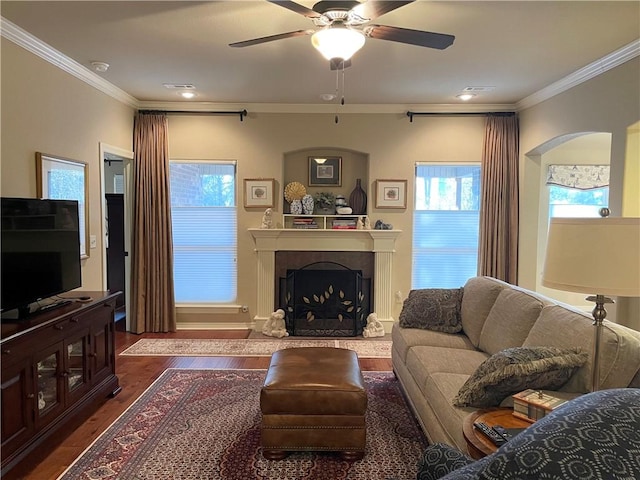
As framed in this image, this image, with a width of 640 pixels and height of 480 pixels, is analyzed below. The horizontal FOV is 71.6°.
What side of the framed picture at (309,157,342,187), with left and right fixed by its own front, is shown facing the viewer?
front

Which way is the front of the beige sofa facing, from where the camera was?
facing the viewer and to the left of the viewer

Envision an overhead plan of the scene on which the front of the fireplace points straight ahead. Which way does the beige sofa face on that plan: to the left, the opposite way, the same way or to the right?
to the right

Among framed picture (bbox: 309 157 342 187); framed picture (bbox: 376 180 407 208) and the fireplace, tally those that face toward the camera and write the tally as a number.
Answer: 3

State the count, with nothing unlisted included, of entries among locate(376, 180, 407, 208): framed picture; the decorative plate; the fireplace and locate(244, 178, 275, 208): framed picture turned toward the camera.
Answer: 4

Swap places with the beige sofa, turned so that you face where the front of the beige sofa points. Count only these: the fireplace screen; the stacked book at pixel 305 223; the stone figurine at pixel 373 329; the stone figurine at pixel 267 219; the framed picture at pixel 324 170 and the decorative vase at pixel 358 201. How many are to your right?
6

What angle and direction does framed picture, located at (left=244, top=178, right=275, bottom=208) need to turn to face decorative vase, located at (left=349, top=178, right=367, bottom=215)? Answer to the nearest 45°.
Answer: approximately 90° to its left

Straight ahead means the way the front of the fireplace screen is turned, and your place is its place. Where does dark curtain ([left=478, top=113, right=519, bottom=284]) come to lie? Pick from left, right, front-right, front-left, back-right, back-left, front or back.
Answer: left

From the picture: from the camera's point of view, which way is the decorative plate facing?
toward the camera

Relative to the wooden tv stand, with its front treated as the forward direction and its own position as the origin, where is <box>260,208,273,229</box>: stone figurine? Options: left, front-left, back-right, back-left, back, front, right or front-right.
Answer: left

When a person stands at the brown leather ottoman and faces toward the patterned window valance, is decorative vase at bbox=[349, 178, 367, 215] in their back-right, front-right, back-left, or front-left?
front-left

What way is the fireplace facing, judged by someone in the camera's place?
facing the viewer

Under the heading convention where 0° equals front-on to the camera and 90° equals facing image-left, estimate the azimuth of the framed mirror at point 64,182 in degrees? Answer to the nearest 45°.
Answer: approximately 315°

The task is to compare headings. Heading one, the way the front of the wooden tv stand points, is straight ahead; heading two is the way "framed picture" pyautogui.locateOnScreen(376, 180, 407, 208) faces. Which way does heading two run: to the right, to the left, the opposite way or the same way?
to the right

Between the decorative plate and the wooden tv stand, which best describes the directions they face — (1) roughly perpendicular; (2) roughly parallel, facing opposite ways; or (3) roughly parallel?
roughly perpendicular

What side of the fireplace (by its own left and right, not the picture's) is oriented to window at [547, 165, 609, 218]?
left

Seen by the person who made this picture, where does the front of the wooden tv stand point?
facing the viewer and to the right of the viewer

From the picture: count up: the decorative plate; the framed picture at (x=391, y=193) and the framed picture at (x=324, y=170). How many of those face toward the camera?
3

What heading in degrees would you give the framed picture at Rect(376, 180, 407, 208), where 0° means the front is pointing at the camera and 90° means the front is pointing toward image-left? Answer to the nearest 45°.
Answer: approximately 0°

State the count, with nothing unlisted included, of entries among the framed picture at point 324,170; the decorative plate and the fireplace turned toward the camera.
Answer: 3

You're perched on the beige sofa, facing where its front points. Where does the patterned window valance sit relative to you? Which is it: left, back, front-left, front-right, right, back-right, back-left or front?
back-right
